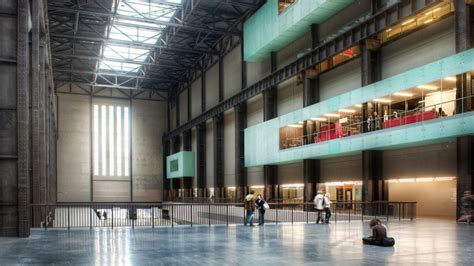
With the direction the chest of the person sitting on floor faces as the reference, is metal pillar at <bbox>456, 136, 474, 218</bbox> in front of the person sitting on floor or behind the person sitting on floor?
behind

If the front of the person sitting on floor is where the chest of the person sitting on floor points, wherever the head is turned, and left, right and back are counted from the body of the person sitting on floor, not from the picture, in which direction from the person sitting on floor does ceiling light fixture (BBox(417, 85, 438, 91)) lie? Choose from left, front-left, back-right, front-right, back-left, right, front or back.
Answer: back-right

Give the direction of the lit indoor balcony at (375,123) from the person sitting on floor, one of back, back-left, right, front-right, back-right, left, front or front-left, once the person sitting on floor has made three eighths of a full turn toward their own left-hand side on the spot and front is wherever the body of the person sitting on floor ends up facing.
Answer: left

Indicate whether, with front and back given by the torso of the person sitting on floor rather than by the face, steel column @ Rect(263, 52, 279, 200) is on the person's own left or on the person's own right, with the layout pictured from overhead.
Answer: on the person's own right

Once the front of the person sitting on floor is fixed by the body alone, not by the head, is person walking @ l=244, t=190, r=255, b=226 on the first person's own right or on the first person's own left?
on the first person's own right

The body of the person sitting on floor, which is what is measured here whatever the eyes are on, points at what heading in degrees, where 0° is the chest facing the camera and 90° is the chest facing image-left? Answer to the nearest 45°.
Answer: approximately 45°
